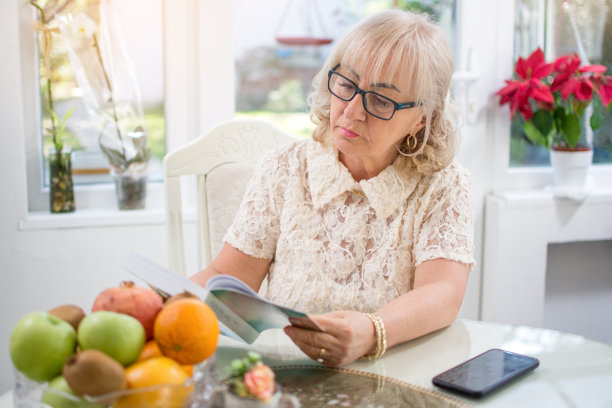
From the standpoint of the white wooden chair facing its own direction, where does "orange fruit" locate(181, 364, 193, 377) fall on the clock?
The orange fruit is roughly at 12 o'clock from the white wooden chair.

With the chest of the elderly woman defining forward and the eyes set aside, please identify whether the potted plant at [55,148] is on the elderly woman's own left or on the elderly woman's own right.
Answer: on the elderly woman's own right

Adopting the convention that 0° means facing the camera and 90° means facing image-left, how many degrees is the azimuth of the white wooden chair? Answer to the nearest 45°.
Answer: approximately 0°

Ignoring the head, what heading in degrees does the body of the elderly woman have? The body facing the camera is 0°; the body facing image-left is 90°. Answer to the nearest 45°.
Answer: approximately 45°

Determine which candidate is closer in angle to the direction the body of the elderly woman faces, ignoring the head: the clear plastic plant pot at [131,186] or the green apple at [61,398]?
the green apple
